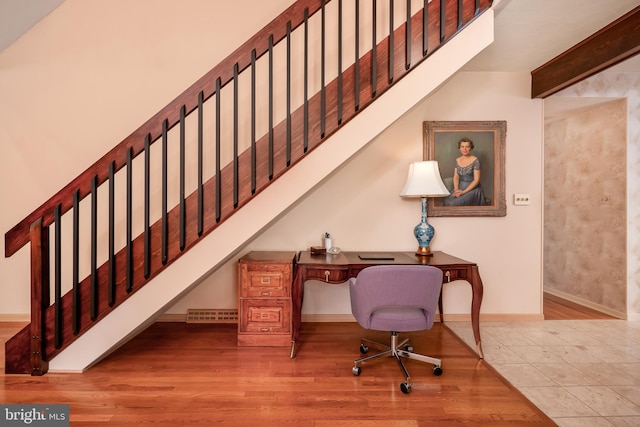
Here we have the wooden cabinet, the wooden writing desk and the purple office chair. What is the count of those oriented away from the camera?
1

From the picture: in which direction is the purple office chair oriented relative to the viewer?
away from the camera

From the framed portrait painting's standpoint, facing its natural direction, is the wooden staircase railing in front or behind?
in front

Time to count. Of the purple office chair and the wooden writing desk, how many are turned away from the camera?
1

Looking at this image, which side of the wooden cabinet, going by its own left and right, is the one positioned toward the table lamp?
left

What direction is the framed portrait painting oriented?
toward the camera

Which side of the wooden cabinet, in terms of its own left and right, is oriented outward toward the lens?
front

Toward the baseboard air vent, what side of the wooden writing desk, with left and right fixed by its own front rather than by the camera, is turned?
right

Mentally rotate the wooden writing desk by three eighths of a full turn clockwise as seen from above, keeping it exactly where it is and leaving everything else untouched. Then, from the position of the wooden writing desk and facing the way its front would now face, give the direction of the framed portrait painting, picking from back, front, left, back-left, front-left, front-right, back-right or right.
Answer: right

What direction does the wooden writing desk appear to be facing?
toward the camera

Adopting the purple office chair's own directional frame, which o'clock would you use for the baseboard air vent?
The baseboard air vent is roughly at 10 o'clock from the purple office chair.

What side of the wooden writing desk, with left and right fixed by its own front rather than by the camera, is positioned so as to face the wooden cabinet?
right

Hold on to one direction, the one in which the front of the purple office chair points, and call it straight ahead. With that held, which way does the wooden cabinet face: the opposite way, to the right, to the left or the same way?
the opposite way
